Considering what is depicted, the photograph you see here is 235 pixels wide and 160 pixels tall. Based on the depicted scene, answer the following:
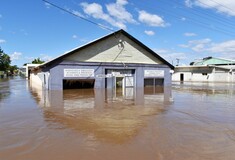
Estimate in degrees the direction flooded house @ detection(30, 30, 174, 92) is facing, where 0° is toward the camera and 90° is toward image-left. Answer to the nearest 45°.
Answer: approximately 0°
